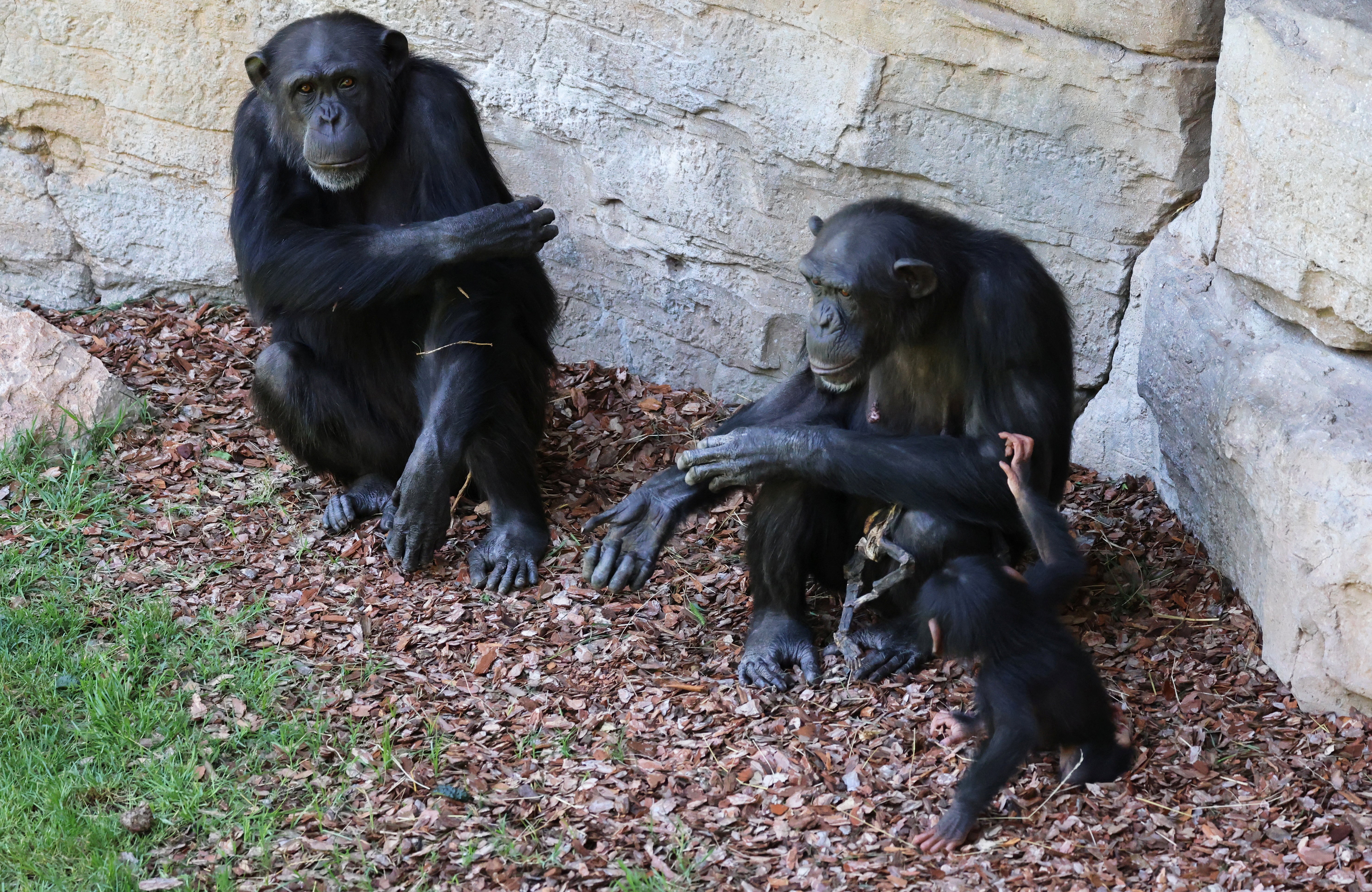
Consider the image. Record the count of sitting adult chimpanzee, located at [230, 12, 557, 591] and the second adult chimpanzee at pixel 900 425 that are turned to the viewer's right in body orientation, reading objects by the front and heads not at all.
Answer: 0

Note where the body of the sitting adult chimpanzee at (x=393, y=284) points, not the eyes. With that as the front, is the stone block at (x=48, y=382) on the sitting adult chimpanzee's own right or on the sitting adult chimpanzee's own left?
on the sitting adult chimpanzee's own right

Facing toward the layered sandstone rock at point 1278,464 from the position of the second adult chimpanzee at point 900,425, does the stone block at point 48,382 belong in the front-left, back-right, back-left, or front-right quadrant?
back-left

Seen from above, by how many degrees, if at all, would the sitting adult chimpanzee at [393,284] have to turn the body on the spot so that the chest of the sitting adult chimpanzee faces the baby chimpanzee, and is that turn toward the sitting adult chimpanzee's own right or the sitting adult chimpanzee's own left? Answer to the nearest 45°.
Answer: approximately 45° to the sitting adult chimpanzee's own left

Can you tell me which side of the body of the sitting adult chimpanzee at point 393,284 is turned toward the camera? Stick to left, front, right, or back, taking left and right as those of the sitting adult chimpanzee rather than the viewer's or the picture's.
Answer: front

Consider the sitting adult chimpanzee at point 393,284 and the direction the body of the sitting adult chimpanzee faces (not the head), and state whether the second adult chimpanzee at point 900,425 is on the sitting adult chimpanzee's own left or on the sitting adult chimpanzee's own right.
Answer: on the sitting adult chimpanzee's own left
